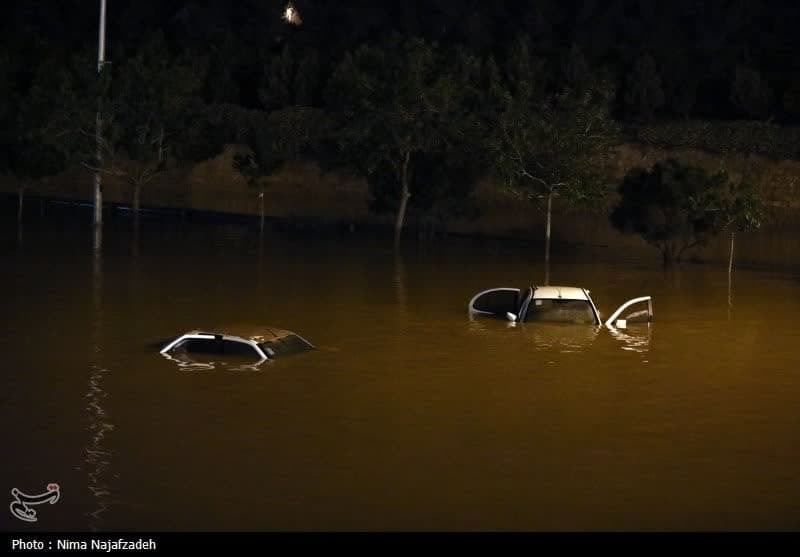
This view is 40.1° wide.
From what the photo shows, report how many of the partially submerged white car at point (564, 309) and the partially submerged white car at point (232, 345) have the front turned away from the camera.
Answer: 0

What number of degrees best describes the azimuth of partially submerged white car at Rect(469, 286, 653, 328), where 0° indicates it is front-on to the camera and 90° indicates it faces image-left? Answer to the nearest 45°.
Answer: approximately 0°

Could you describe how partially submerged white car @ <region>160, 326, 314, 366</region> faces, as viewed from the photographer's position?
facing the viewer and to the right of the viewer

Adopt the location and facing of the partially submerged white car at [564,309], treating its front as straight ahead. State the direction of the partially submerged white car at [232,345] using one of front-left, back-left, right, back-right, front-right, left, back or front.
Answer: front-right

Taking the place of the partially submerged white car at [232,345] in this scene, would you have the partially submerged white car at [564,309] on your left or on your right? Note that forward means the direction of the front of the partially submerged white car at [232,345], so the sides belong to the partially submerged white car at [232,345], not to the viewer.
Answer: on your left
